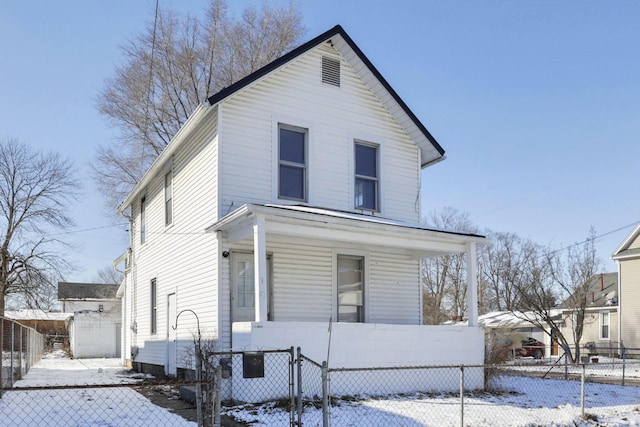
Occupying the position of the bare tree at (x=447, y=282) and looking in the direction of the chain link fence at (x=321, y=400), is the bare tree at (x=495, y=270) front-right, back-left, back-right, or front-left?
back-left

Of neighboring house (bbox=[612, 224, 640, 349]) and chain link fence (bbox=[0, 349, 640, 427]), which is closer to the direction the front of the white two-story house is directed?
the chain link fence

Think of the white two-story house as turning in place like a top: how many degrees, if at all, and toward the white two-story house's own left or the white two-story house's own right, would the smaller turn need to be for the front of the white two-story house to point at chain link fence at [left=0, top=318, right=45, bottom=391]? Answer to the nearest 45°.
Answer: approximately 135° to the white two-story house's own right

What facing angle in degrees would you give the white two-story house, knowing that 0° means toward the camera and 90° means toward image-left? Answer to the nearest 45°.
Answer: approximately 315°

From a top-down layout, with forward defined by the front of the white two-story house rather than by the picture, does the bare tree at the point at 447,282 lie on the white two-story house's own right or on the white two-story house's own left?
on the white two-story house's own left

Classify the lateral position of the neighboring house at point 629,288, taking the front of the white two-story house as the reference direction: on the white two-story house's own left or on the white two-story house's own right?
on the white two-story house's own left

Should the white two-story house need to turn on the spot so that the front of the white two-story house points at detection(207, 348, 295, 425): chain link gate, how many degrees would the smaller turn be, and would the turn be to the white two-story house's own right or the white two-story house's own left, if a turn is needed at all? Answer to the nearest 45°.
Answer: approximately 45° to the white two-story house's own right

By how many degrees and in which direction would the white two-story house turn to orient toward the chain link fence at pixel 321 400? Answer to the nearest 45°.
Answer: approximately 45° to its right

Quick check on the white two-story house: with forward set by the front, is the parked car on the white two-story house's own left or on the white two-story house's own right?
on the white two-story house's own left

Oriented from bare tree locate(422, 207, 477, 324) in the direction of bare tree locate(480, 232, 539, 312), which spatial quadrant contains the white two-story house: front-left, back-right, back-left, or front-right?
back-right
